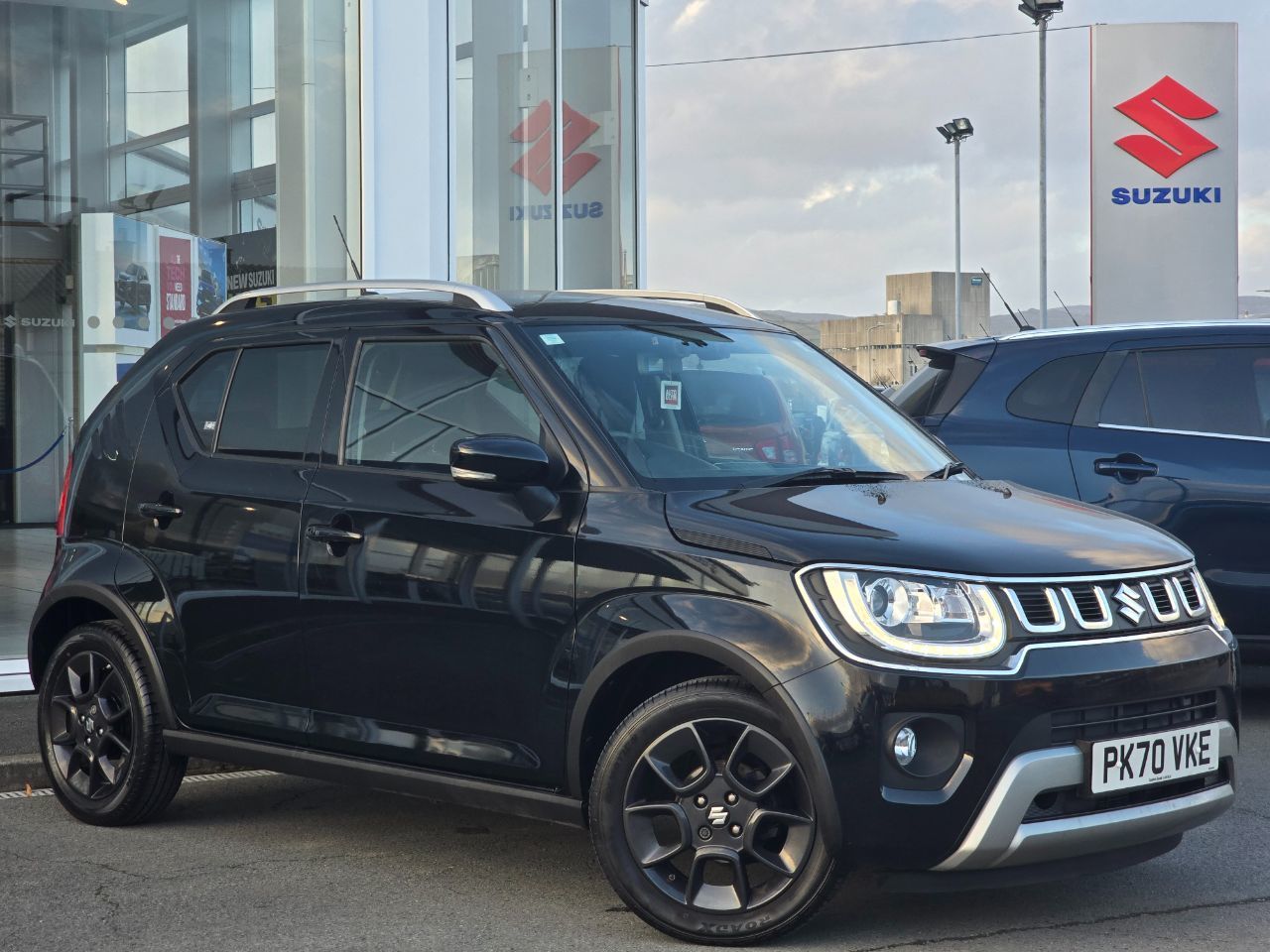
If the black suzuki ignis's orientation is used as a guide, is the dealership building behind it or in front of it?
behind

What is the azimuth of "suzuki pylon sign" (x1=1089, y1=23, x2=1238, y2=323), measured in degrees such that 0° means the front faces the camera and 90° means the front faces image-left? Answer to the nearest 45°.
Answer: approximately 0°

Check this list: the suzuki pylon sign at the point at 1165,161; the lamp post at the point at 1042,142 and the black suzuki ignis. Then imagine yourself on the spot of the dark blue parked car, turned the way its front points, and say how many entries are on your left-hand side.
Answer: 2

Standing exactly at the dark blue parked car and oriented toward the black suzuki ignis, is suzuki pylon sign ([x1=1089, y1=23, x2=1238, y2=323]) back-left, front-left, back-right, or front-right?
back-right

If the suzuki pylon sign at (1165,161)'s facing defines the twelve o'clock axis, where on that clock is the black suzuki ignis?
The black suzuki ignis is roughly at 12 o'clock from the suzuki pylon sign.

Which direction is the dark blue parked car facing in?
to the viewer's right

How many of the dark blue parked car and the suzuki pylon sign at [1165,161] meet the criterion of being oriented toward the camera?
1

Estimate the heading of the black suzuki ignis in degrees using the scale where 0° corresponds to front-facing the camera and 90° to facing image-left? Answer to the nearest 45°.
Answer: approximately 315°

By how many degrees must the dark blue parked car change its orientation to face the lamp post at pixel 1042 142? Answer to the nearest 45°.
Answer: approximately 90° to its left

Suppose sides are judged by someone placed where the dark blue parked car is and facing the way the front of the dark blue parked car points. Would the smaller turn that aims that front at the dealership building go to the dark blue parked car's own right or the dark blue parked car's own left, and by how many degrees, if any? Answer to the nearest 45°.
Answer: approximately 135° to the dark blue parked car's own left

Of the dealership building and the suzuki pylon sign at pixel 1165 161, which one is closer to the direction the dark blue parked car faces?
the suzuki pylon sign

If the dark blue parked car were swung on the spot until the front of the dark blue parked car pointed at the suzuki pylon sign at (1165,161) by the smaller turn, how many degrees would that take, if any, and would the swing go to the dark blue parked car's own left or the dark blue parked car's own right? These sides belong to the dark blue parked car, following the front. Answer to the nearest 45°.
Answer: approximately 90° to the dark blue parked car's own left
